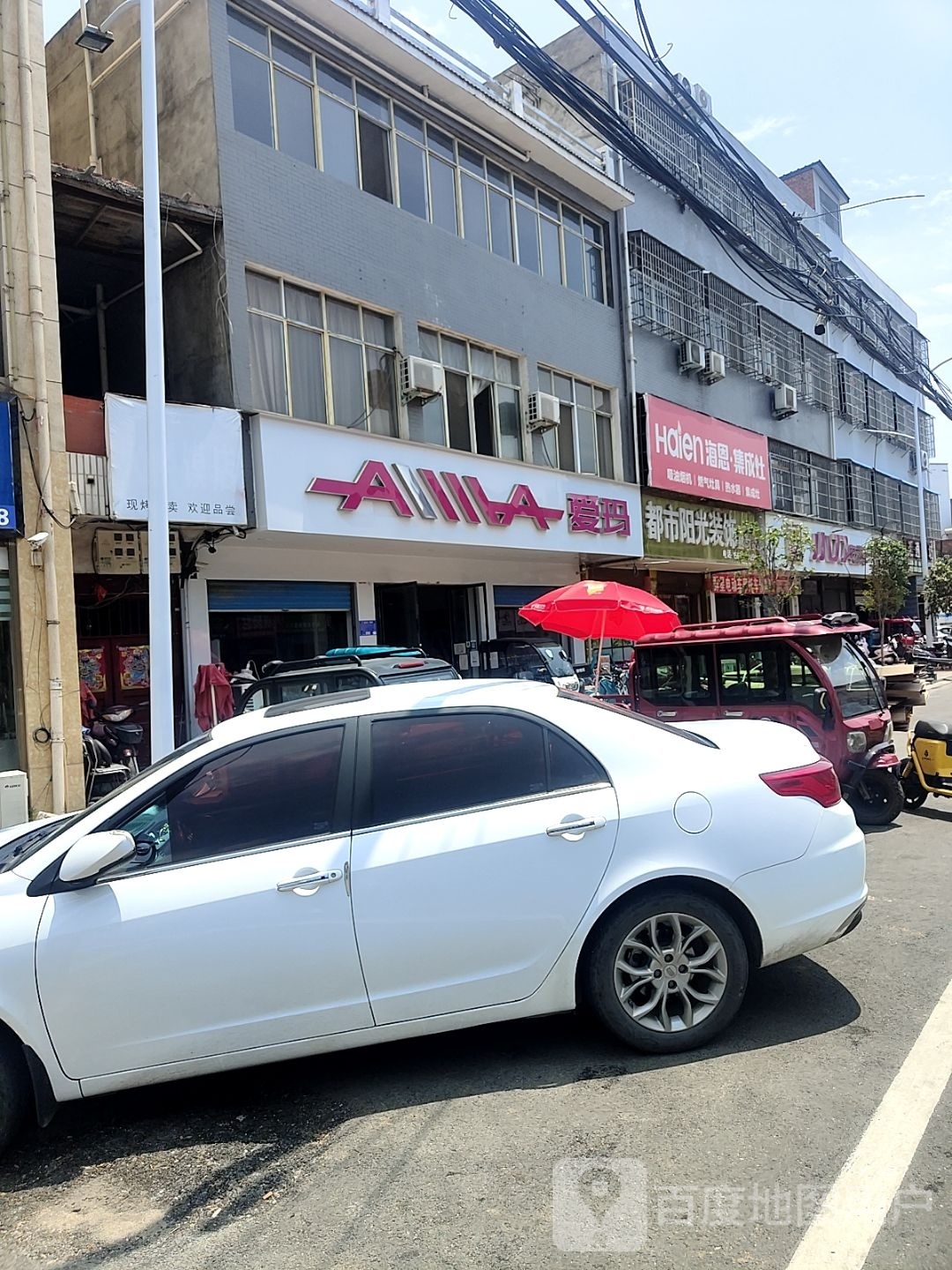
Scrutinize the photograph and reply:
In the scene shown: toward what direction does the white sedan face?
to the viewer's left

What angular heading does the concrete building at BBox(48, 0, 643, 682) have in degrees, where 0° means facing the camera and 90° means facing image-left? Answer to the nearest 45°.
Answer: approximately 315°

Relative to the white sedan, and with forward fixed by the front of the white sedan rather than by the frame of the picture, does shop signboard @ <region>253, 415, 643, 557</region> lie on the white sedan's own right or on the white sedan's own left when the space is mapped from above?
on the white sedan's own right

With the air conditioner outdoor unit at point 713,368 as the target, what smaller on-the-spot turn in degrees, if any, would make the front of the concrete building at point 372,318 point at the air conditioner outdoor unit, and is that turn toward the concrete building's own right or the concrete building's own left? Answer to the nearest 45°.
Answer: approximately 90° to the concrete building's own left
